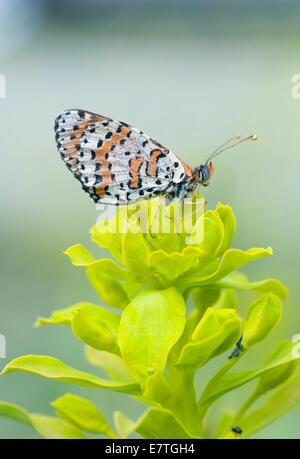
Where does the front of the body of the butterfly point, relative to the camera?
to the viewer's right
